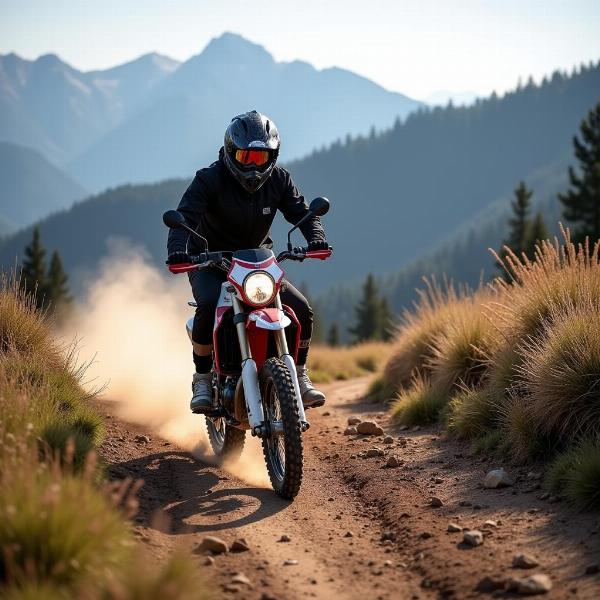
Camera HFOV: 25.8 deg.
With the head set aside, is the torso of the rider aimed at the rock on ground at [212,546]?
yes

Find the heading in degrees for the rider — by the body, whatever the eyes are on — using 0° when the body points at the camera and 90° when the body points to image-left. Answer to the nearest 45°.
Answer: approximately 0°

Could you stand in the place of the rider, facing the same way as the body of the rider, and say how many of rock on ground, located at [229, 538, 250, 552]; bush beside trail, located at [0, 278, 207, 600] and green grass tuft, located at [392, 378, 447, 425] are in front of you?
2

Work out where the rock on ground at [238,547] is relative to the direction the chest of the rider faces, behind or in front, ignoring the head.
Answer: in front

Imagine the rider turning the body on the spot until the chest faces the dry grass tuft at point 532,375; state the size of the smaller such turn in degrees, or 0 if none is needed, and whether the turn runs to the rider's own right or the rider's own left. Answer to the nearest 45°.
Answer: approximately 90° to the rider's own left

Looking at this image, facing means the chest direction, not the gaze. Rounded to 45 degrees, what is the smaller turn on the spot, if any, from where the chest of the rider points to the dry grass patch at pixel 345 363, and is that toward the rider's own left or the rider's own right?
approximately 180°

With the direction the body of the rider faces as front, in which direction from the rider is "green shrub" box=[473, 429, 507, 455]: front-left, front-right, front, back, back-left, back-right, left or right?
left

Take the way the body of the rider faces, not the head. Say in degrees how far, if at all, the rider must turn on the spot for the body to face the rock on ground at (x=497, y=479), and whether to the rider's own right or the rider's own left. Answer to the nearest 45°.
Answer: approximately 45° to the rider's own left

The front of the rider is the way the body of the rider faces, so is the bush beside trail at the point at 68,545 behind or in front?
in front
